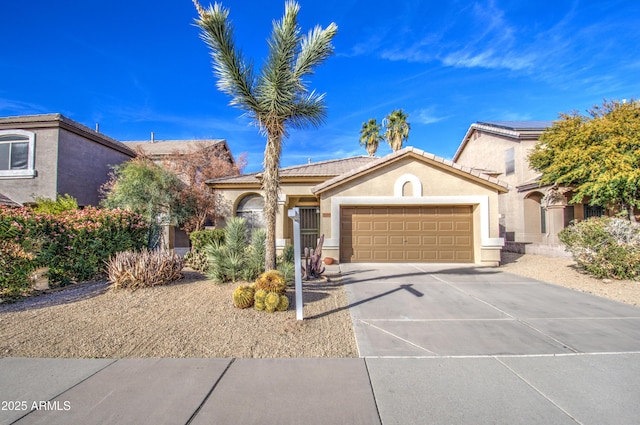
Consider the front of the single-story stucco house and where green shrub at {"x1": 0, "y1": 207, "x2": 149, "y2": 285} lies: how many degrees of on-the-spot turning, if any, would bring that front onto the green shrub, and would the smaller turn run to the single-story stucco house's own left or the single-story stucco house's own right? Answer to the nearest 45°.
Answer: approximately 45° to the single-story stucco house's own right

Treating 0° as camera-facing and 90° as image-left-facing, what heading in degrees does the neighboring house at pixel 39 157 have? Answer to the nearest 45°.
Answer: approximately 0°

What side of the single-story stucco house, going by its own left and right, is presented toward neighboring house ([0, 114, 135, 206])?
right

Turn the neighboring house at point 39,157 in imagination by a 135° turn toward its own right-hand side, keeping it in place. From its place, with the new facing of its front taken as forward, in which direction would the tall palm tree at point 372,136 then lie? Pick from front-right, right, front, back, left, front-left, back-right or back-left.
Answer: back-right

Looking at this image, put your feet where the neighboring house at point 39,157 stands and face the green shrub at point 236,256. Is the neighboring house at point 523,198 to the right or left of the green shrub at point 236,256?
left

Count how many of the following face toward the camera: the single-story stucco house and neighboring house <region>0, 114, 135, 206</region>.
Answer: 2

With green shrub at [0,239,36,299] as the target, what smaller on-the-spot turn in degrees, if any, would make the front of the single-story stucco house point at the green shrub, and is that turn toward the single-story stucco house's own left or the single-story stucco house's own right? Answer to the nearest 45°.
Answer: approximately 45° to the single-story stucco house's own right

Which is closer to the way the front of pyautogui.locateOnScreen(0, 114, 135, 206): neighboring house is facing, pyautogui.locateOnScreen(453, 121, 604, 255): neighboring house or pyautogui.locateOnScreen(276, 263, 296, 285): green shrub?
the green shrub
